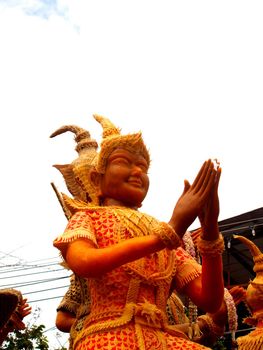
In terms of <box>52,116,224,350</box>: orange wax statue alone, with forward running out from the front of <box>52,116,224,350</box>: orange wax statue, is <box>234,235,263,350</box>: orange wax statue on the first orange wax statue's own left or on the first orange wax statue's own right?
on the first orange wax statue's own left

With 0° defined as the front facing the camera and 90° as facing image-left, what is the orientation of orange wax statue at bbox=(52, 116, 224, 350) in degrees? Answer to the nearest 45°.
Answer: approximately 315°
